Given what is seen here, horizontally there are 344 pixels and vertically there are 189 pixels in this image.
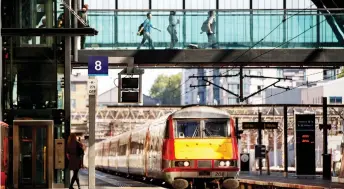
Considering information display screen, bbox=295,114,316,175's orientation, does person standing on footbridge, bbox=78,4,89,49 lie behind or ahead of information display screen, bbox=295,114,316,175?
ahead

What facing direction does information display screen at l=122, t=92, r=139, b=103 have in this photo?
toward the camera

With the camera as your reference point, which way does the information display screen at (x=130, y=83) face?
facing the viewer

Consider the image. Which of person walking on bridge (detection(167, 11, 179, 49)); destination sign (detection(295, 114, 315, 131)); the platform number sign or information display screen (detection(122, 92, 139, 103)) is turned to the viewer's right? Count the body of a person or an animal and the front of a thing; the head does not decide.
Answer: the person walking on bridge

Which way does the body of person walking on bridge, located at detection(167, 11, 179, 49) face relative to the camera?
to the viewer's right

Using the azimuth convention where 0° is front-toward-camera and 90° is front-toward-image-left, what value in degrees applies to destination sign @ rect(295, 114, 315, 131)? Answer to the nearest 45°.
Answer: approximately 0°

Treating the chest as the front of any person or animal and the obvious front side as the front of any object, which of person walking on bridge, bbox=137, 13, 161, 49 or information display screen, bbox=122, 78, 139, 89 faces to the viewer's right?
the person walking on bridge
